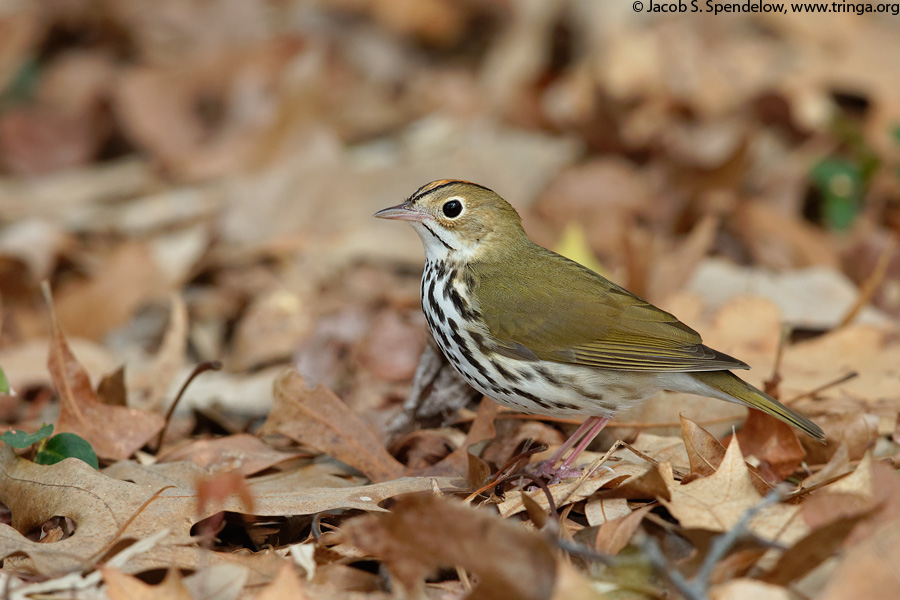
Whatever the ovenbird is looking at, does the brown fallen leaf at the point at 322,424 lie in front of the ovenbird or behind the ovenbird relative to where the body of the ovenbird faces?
in front

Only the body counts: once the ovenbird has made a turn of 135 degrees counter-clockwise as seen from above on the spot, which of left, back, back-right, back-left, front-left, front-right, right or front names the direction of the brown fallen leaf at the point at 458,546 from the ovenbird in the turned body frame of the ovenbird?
front-right

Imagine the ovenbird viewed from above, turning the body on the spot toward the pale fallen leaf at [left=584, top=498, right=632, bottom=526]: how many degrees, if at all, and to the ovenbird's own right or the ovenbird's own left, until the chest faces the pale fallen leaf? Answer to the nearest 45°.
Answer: approximately 90° to the ovenbird's own left

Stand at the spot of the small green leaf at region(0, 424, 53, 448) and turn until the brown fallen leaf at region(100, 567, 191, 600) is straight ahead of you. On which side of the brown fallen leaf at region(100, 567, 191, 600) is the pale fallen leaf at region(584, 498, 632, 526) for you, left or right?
left

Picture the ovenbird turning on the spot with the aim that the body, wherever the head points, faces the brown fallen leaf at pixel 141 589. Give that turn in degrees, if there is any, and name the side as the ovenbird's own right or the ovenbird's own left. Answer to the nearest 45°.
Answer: approximately 45° to the ovenbird's own left

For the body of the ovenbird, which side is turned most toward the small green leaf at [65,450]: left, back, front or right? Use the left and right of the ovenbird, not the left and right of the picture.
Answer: front

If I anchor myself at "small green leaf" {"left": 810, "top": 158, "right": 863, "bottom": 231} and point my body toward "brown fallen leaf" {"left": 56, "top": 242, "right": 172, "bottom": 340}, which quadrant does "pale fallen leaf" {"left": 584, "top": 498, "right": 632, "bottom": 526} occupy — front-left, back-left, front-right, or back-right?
front-left

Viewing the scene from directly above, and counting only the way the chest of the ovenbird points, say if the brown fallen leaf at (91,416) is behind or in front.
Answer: in front

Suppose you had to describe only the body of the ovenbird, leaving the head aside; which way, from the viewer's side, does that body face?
to the viewer's left
